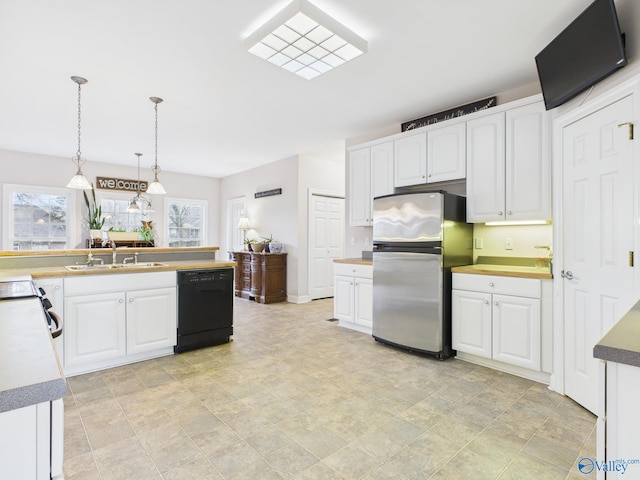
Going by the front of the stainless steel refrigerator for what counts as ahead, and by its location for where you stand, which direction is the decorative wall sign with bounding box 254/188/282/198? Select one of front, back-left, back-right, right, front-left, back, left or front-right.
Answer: right

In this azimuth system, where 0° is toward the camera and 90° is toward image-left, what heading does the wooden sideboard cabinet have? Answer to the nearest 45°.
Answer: approximately 45°

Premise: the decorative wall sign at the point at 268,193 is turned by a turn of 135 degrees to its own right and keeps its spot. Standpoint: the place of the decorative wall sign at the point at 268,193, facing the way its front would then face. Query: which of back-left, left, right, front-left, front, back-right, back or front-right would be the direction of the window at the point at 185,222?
front-left

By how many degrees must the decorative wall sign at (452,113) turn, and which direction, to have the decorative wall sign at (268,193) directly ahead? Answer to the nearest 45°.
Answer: approximately 90° to its right

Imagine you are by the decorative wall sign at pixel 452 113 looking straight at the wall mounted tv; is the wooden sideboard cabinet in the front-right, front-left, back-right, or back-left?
back-right

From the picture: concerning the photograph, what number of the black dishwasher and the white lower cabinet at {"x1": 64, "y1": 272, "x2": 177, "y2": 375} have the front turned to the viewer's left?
0

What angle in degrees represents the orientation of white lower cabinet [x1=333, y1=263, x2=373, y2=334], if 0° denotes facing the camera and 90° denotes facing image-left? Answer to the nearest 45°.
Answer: approximately 45°

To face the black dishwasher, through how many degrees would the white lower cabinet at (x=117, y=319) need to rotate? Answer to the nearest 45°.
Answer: approximately 45° to its left

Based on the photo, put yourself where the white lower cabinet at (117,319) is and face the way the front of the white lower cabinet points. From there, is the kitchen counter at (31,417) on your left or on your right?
on your right
